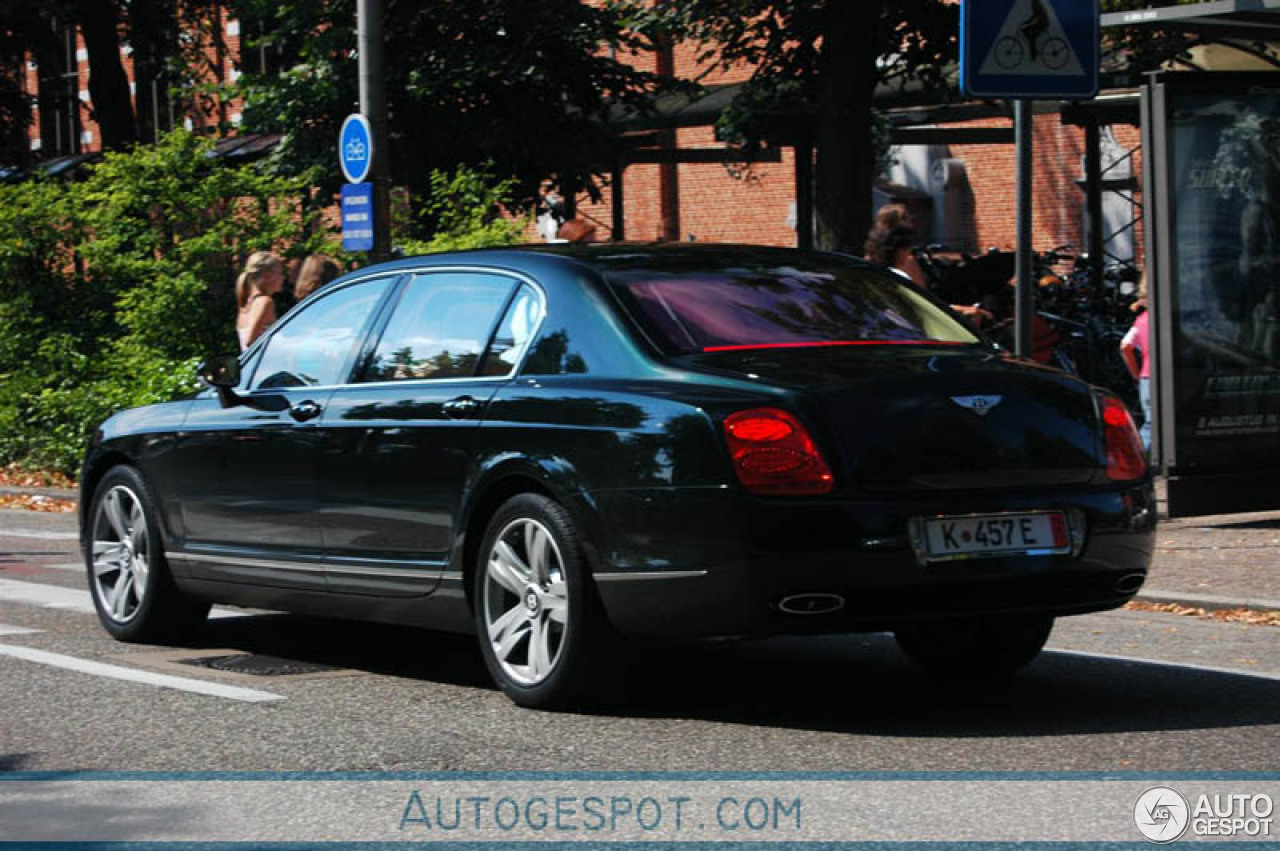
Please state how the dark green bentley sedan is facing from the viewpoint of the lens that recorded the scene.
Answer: facing away from the viewer and to the left of the viewer

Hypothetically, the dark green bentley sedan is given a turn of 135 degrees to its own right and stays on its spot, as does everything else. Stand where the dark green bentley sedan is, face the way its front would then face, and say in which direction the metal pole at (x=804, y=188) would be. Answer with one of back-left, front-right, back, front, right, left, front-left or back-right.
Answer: left

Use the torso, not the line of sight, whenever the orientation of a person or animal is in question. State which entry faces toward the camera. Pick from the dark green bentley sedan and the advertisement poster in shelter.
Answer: the advertisement poster in shelter

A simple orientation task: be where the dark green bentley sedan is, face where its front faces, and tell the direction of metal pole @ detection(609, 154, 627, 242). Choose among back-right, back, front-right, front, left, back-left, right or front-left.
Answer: front-right

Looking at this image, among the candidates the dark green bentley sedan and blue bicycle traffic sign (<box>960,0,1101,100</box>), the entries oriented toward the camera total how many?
1

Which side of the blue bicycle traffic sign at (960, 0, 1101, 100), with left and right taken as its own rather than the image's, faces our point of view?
front

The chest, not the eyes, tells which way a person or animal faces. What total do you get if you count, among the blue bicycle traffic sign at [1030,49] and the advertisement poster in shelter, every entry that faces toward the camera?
2

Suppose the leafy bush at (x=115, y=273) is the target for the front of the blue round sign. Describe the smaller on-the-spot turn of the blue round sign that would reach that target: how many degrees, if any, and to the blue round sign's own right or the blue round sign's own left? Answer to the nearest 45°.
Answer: approximately 90° to the blue round sign's own right

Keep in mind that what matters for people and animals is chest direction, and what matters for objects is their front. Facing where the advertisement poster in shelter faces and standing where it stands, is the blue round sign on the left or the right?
on its right

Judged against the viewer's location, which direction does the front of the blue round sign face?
facing the viewer and to the left of the viewer

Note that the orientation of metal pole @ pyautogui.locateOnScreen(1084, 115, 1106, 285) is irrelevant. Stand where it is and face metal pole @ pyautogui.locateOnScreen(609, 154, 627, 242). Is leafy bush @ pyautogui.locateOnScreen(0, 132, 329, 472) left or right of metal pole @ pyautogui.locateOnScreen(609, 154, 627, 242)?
left

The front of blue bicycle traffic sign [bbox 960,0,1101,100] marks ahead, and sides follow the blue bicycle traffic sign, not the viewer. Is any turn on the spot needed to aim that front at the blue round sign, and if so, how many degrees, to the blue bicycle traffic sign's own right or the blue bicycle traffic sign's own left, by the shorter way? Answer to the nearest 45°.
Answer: approximately 135° to the blue bicycle traffic sign's own right

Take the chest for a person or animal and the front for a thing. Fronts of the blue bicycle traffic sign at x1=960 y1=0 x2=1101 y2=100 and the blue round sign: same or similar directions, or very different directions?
same or similar directions

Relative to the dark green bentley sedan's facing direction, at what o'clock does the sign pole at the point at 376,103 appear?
The sign pole is roughly at 1 o'clock from the dark green bentley sedan.

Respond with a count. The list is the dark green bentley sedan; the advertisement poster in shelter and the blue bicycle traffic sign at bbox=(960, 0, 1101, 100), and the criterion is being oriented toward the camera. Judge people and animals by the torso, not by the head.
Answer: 2

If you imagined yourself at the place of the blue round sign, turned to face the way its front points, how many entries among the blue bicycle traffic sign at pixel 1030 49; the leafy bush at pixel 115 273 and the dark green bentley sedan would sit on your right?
1

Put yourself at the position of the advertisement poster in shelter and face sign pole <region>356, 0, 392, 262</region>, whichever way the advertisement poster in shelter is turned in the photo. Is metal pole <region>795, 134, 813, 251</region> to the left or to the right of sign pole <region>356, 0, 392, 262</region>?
right
